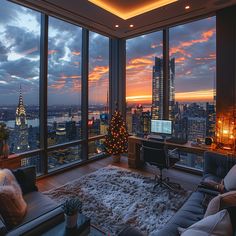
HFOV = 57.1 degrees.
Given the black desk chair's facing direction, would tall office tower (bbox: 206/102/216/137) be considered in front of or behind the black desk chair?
in front

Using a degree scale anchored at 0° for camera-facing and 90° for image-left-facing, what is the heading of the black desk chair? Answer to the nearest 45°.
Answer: approximately 225°

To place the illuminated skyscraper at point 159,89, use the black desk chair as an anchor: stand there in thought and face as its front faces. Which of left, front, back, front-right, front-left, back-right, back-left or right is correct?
front-left

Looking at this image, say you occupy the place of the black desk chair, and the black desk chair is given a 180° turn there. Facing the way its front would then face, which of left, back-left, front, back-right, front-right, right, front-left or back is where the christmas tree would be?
right

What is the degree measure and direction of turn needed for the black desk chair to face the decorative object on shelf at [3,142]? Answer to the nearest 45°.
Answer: approximately 135° to its left

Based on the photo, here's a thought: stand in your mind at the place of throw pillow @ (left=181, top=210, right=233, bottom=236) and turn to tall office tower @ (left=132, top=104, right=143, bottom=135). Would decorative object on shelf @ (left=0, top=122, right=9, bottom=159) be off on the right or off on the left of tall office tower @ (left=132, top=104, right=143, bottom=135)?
left

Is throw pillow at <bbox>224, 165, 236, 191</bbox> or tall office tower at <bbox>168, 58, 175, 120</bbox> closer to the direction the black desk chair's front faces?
the tall office tower

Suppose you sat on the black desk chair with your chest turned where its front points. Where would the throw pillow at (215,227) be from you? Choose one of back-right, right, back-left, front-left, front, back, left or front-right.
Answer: back-right

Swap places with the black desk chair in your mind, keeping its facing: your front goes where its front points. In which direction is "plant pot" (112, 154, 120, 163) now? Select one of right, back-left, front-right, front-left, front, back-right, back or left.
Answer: left
